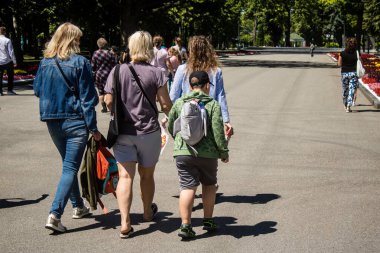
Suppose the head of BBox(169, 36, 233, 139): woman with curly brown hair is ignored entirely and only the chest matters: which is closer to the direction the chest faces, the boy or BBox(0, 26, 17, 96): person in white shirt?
the person in white shirt

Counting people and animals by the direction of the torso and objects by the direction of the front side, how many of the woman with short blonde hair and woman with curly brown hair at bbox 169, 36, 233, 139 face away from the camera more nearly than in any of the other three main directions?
2

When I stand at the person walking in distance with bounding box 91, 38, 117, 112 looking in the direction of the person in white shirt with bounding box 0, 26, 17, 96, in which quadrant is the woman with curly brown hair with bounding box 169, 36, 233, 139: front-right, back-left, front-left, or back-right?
back-left

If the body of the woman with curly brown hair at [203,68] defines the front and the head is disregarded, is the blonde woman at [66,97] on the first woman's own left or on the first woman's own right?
on the first woman's own left

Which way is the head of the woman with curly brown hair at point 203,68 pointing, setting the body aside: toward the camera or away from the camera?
away from the camera

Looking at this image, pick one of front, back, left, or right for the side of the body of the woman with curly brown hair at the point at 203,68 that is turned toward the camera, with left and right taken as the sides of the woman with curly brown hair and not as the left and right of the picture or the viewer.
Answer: back

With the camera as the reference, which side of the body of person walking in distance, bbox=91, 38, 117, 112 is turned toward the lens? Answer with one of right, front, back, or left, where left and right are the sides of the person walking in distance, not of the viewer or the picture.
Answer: back

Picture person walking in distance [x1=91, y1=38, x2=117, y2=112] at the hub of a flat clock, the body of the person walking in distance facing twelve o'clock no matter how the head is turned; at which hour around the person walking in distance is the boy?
The boy is roughly at 6 o'clock from the person walking in distance.

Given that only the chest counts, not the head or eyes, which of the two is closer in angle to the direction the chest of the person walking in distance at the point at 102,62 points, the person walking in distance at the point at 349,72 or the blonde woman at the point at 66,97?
the person walking in distance

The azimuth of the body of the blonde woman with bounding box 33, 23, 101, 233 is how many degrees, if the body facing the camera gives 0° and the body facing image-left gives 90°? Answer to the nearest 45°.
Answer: approximately 225°

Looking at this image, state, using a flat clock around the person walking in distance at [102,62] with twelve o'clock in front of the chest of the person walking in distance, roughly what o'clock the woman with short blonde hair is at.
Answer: The woman with short blonde hair is roughly at 6 o'clock from the person walking in distance.

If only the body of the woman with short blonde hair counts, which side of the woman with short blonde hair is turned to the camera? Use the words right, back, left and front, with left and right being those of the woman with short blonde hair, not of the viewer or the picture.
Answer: back
